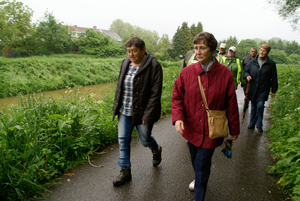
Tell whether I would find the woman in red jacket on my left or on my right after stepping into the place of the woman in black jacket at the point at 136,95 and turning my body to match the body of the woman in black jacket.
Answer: on my left

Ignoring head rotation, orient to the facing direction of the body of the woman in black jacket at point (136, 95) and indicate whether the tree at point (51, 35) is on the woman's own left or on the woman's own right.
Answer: on the woman's own right

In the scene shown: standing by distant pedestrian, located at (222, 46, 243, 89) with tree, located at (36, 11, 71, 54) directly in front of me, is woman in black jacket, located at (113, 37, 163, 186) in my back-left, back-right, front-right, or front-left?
back-left

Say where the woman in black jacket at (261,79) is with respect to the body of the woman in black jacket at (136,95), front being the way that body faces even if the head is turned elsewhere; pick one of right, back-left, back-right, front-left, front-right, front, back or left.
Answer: back

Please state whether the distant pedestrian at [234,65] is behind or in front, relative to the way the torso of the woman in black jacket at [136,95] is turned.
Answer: behind

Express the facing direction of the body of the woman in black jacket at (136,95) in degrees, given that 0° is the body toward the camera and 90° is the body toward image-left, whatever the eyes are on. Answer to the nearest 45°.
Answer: approximately 45°

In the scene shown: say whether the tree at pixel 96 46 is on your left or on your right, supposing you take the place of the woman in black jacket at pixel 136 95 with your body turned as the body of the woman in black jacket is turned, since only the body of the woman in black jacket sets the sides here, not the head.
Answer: on your right

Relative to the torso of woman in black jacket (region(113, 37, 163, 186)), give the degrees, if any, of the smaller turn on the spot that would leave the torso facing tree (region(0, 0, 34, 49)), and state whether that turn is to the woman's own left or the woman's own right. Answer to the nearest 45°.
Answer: approximately 90° to the woman's own right
